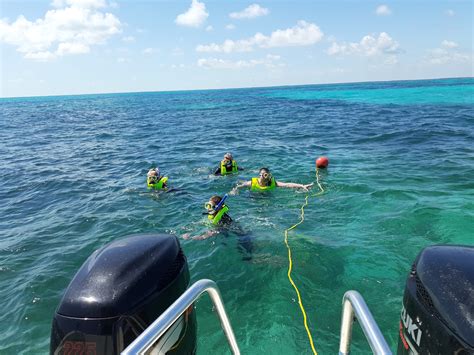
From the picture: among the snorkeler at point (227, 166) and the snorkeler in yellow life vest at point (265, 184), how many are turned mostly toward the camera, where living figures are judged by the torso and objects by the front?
2

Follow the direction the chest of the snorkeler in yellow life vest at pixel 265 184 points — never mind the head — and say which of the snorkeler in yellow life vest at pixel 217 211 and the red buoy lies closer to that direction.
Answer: the snorkeler in yellow life vest

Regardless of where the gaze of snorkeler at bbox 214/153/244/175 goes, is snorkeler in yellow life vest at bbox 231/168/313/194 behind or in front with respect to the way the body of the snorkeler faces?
in front

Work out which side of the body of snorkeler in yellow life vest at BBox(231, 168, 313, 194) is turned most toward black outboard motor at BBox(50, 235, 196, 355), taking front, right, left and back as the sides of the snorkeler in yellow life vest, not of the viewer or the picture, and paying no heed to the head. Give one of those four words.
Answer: front

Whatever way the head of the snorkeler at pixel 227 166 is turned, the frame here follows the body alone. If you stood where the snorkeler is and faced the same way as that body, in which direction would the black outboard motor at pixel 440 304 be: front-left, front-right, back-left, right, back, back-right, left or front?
front

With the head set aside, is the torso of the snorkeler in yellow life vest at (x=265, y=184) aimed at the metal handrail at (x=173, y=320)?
yes

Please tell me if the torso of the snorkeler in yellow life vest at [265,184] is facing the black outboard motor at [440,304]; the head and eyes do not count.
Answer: yes

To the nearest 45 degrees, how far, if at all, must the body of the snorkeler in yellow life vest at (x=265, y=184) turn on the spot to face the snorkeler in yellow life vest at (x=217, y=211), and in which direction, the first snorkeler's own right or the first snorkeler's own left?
0° — they already face them

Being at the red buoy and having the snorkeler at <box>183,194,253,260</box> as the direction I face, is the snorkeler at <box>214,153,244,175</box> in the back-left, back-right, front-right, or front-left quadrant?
front-right

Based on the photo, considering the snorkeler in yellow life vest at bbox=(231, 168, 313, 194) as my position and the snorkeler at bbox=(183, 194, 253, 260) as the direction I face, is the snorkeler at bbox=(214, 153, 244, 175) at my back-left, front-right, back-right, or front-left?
back-right

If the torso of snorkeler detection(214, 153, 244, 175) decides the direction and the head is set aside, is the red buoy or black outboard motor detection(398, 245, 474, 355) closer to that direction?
the black outboard motor

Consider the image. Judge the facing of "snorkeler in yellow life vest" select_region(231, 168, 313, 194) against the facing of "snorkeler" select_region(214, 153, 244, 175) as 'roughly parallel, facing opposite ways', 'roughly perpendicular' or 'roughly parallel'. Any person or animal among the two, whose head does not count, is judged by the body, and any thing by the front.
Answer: roughly parallel

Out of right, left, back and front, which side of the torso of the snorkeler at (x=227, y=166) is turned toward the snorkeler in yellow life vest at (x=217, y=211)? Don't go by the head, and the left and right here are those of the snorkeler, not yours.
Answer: front

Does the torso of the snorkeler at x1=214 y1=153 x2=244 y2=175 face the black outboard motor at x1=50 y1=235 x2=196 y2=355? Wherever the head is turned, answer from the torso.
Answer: yes

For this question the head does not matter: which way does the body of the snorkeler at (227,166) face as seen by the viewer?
toward the camera

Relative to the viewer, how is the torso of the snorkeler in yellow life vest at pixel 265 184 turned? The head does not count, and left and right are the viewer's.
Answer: facing the viewer

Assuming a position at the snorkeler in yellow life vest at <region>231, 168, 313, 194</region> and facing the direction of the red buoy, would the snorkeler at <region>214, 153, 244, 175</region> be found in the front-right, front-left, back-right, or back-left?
front-left

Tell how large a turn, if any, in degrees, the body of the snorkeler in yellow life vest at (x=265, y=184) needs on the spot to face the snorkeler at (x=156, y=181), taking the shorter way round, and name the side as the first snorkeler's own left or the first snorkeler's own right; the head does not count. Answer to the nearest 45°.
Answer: approximately 90° to the first snorkeler's own right

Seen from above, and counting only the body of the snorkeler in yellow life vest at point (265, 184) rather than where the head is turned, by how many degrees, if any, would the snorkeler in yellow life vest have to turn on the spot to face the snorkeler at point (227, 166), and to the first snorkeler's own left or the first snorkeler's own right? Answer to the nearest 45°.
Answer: approximately 135° to the first snorkeler's own right
